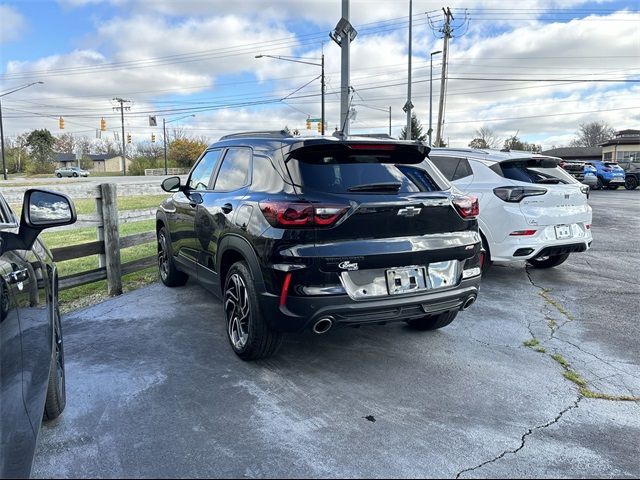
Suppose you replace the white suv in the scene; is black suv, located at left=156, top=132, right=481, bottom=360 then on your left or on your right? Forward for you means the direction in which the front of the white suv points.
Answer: on your left

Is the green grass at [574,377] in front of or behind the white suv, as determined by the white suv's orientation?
behind

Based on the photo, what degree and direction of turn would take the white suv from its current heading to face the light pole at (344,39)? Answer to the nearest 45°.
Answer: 0° — it already faces it

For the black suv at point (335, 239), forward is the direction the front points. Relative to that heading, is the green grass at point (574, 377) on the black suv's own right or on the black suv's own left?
on the black suv's own right

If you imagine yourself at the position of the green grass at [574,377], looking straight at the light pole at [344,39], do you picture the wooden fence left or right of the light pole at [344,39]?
left

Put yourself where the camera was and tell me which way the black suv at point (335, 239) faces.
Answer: facing away from the viewer and to the left of the viewer

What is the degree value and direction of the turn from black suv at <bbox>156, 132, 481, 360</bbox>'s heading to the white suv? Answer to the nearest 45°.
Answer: approximately 90° to its right

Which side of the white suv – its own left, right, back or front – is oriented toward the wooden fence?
left

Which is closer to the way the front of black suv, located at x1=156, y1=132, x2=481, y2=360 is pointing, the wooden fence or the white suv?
the wooden fence

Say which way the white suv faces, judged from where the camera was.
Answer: facing away from the viewer and to the left of the viewer

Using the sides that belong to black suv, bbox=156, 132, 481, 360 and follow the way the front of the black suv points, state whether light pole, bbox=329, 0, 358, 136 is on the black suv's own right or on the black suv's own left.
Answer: on the black suv's own right
